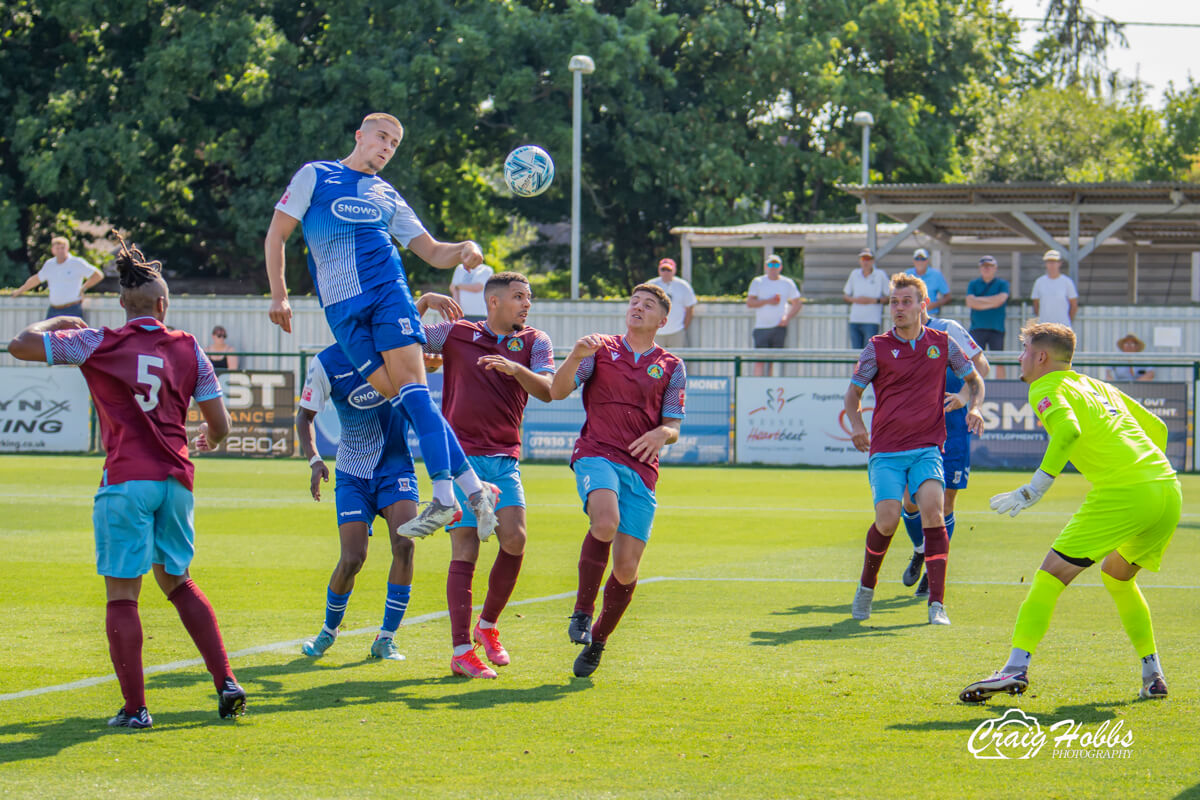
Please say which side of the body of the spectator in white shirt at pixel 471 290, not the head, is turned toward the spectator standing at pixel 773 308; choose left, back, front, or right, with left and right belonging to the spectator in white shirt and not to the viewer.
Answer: left

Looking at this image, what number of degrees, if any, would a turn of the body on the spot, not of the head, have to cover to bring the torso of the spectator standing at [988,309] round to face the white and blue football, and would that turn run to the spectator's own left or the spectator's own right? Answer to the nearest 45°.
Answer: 0° — they already face it

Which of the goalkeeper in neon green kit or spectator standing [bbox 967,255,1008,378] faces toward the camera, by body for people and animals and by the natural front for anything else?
the spectator standing

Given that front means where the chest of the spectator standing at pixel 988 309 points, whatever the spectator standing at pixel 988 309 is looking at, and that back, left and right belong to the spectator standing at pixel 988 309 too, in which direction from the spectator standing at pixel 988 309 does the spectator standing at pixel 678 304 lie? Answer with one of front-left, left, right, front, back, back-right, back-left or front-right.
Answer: right

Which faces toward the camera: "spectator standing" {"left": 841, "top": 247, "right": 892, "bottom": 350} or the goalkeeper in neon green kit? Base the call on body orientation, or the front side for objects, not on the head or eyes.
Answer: the spectator standing

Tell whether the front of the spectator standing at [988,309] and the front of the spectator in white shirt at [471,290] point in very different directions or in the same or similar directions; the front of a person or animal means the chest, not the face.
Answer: same or similar directions

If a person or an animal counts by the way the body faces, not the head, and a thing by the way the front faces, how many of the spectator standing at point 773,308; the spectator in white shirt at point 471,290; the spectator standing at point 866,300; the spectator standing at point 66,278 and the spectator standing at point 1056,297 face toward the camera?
5

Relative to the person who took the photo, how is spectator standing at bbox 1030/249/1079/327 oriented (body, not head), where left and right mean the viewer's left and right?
facing the viewer

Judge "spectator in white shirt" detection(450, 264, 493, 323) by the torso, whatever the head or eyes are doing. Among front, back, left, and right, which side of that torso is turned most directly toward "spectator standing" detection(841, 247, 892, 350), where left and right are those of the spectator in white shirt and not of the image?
left

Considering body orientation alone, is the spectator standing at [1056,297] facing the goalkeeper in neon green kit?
yes

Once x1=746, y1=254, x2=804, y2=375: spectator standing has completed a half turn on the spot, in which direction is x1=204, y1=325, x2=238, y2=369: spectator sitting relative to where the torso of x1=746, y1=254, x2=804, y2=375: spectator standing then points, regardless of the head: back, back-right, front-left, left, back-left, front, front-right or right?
left

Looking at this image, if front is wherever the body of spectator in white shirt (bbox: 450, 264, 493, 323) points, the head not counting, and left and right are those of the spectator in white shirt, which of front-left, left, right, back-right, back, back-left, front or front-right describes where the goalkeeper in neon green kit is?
front

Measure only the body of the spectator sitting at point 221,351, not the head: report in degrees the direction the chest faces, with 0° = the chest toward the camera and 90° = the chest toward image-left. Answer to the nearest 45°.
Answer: approximately 0°

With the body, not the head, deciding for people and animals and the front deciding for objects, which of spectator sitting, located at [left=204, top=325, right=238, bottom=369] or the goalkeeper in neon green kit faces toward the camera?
the spectator sitting

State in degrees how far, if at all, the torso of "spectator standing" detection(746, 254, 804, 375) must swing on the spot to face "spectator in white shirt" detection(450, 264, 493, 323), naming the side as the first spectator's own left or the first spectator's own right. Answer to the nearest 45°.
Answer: approximately 45° to the first spectator's own right

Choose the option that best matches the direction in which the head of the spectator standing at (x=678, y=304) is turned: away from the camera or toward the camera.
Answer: toward the camera

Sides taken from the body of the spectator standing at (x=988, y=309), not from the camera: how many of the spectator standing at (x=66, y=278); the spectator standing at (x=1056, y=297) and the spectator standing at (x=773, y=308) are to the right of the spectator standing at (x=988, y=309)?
2

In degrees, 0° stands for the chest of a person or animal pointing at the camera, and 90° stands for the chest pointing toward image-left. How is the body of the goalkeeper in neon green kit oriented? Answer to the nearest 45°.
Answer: approximately 135°

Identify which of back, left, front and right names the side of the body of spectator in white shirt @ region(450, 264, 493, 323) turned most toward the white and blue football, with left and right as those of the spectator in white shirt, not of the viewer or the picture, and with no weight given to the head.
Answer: front

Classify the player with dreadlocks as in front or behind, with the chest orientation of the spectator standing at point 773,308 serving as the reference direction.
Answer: in front

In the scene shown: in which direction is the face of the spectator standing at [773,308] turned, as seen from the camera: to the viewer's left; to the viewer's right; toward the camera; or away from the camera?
toward the camera

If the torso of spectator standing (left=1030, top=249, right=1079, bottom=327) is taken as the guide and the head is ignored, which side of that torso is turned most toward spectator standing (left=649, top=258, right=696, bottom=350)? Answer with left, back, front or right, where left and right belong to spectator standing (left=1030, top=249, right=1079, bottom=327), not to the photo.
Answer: right

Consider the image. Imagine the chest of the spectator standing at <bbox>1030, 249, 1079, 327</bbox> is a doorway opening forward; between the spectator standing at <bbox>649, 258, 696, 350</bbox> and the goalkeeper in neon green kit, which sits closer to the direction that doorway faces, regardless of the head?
the goalkeeper in neon green kit
